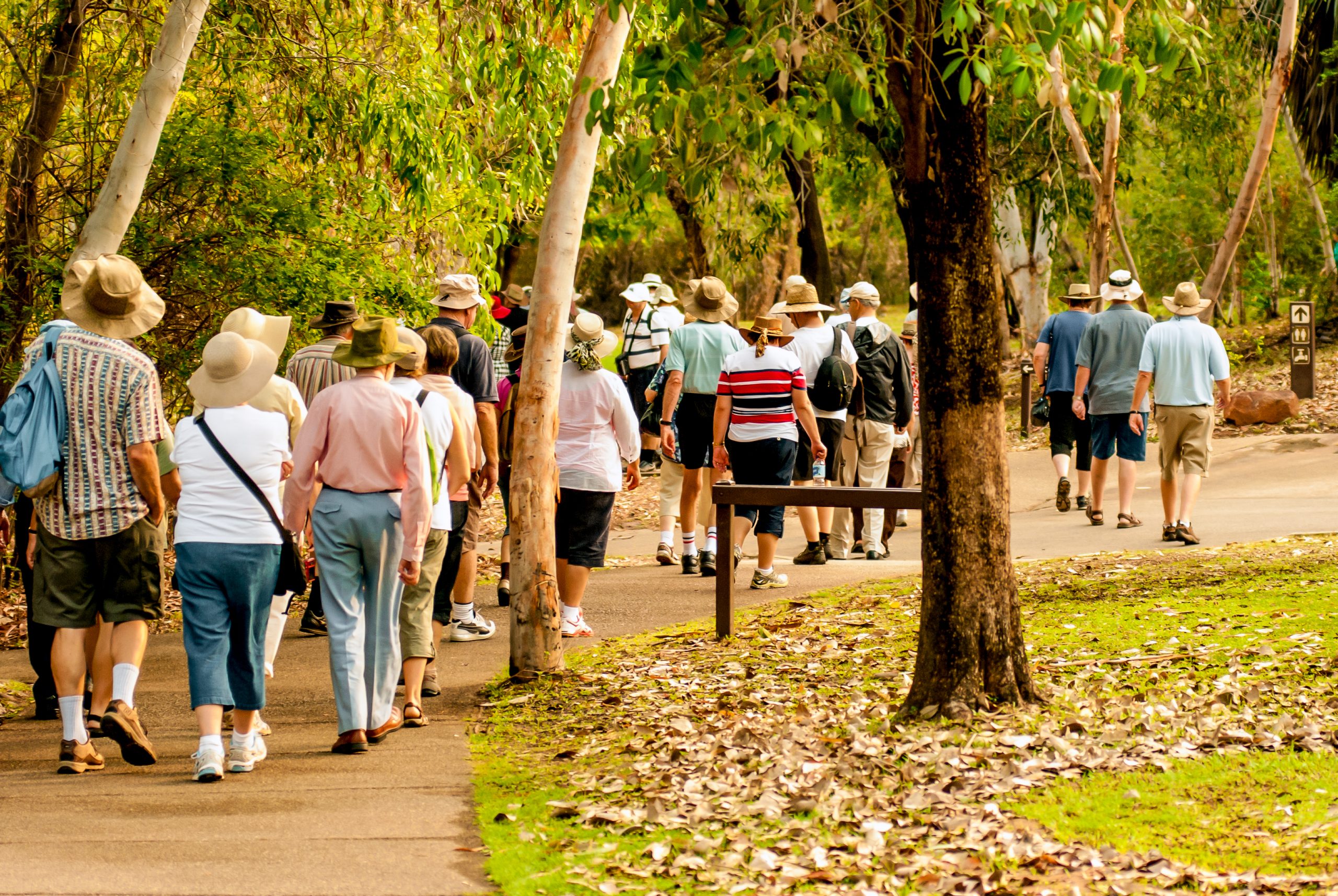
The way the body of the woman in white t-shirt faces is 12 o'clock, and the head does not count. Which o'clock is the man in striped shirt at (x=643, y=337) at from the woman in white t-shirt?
The man in striped shirt is roughly at 1 o'clock from the woman in white t-shirt.

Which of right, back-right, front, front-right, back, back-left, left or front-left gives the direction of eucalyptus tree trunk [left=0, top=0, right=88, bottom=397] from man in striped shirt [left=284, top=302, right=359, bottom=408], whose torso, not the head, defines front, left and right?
left

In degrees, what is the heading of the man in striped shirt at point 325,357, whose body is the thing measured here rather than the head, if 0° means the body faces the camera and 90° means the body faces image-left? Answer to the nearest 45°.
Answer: approximately 225°

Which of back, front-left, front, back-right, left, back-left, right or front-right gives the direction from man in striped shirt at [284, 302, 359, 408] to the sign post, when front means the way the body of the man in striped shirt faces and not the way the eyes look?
front

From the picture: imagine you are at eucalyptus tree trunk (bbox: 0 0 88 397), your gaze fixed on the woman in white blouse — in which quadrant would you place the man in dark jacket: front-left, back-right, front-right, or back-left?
front-left

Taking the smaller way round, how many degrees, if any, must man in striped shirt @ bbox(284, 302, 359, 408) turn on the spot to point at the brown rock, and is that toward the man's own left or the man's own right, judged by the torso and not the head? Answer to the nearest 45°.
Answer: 0° — they already face it

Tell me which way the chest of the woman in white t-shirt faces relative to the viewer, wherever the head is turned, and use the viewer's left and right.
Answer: facing away from the viewer

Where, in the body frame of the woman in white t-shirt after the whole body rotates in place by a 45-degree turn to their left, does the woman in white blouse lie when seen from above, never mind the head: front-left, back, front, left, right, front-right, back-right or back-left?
right

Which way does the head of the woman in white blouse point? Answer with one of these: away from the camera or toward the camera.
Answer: away from the camera

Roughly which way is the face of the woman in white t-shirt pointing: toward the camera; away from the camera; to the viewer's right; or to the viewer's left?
away from the camera

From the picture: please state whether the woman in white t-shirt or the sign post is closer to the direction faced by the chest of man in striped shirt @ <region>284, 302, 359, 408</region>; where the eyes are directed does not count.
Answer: the sign post
